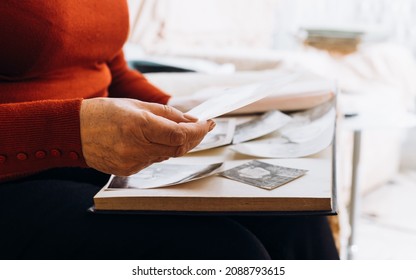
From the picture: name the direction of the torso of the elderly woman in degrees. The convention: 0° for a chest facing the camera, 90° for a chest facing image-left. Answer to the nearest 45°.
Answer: approximately 270°
